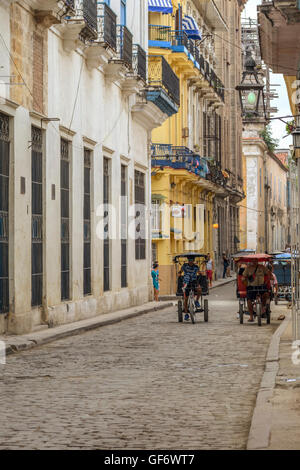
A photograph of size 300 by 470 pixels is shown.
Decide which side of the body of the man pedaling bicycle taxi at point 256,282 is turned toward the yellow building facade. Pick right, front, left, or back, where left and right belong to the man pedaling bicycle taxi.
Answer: back

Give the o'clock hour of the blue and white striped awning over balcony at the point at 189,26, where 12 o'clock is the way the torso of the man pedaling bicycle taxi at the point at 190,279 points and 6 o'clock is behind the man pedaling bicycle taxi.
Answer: The blue and white striped awning over balcony is roughly at 6 o'clock from the man pedaling bicycle taxi.

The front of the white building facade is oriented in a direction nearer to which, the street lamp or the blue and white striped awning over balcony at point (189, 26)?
the street lamp

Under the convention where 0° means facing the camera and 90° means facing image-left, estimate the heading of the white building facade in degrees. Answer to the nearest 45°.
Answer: approximately 315°

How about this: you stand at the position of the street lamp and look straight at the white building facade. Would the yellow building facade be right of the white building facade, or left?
right

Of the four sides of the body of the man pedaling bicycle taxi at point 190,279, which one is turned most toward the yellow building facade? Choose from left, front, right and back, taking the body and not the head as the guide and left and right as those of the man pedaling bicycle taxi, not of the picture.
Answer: back

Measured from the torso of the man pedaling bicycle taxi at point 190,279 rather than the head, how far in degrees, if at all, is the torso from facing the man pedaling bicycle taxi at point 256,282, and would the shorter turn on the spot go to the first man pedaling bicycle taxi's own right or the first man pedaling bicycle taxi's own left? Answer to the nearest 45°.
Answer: approximately 90° to the first man pedaling bicycle taxi's own left

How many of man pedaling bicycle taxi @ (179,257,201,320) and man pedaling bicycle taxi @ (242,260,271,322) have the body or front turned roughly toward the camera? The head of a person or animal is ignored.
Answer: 2
